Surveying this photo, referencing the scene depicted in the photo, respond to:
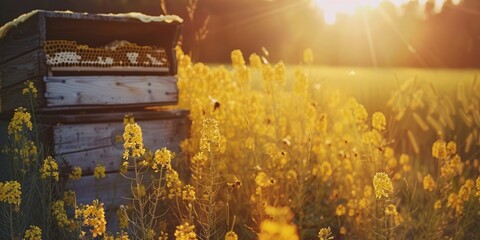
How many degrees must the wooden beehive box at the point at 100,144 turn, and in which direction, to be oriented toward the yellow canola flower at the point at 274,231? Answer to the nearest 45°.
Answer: approximately 45° to its left

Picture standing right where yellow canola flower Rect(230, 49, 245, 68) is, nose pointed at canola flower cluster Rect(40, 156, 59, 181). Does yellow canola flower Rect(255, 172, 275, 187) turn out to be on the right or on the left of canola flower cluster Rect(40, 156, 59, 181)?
left

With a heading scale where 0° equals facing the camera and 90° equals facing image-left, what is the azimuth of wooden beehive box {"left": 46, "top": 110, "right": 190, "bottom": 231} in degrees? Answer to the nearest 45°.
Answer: approximately 0°
